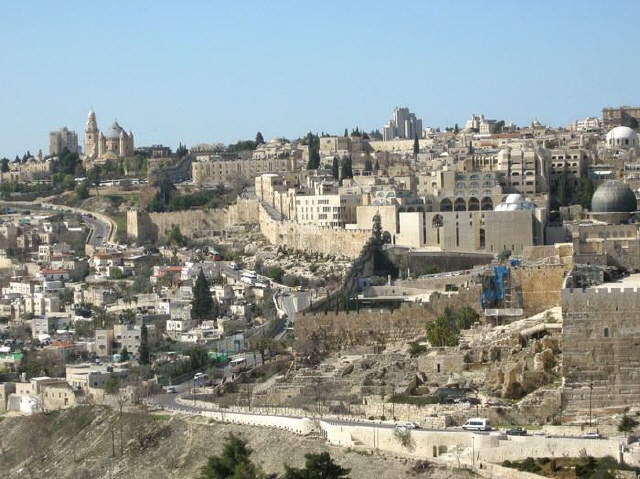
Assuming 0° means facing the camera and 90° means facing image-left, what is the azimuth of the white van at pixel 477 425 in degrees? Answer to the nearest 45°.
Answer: approximately 90°

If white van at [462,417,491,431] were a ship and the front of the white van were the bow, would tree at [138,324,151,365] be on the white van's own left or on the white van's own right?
on the white van's own right

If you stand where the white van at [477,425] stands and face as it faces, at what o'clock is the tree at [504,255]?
The tree is roughly at 3 o'clock from the white van.

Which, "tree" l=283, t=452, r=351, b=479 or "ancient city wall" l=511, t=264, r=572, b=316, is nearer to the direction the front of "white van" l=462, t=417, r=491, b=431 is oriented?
the tree

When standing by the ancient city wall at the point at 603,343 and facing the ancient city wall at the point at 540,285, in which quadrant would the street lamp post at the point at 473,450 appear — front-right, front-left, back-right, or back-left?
back-left

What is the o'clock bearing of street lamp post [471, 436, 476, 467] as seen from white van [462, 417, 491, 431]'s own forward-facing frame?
The street lamp post is roughly at 9 o'clock from the white van.

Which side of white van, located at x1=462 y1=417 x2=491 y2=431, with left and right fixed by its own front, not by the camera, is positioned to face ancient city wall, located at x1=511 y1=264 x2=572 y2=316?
right

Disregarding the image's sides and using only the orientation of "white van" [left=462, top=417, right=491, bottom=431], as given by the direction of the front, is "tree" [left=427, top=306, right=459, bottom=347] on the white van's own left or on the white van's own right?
on the white van's own right

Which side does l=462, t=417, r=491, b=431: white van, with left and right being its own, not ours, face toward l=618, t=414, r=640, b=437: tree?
back

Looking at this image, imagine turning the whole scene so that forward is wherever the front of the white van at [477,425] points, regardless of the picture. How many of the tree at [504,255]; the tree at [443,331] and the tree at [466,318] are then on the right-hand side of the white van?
3
